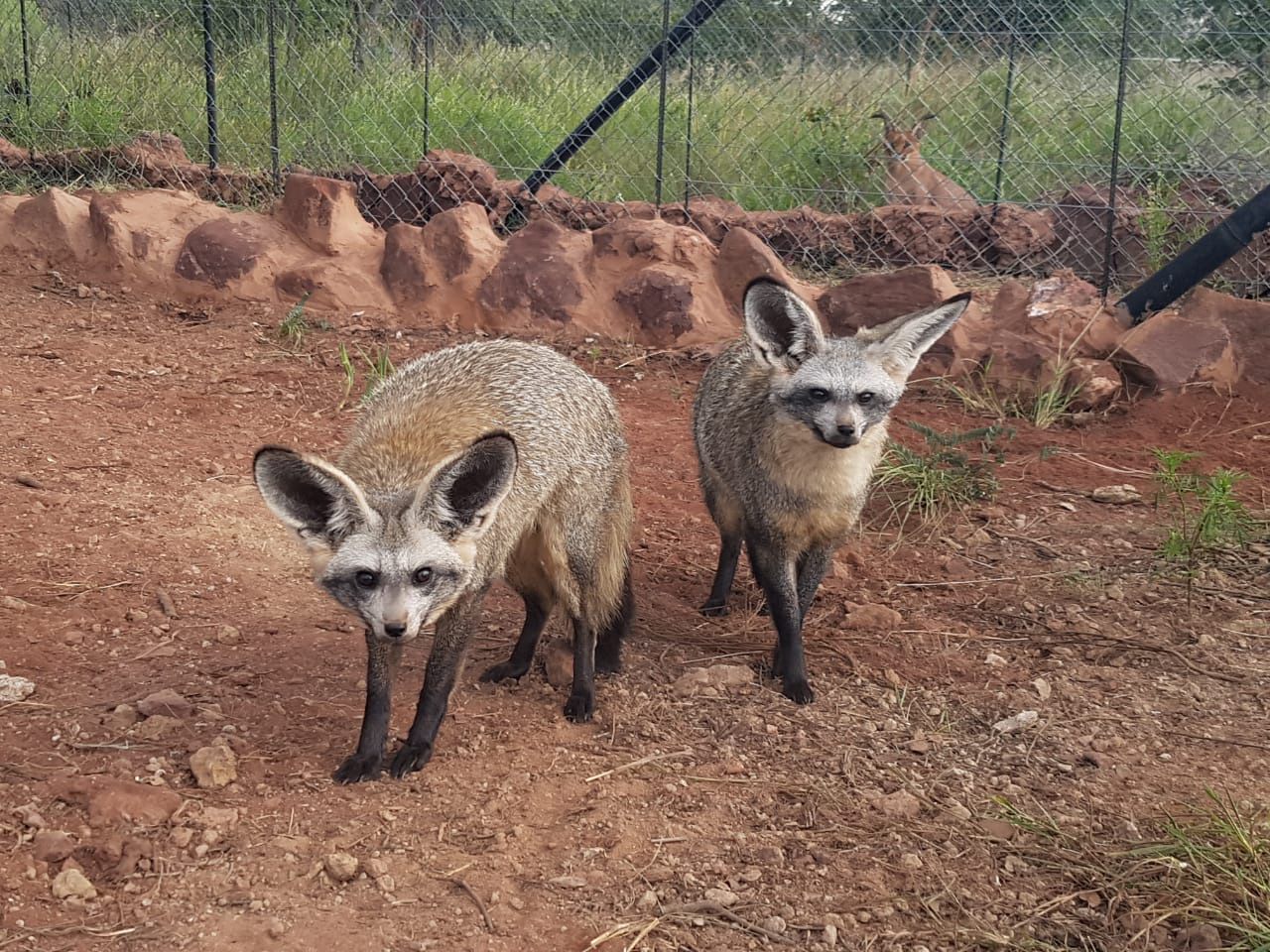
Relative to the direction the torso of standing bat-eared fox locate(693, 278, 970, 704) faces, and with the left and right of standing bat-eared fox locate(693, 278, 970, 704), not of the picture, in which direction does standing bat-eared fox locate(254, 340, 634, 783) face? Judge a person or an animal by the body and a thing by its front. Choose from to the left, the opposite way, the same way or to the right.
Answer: to the right

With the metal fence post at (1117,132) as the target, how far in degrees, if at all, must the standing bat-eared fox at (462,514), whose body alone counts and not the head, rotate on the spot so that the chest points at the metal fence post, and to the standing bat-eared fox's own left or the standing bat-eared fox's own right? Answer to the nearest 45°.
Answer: approximately 180°

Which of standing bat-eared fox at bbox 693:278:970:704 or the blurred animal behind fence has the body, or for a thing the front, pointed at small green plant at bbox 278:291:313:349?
the blurred animal behind fence

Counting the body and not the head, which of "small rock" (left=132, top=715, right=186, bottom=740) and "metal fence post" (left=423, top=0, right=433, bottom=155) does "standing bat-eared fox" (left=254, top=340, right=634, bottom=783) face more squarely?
the small rock

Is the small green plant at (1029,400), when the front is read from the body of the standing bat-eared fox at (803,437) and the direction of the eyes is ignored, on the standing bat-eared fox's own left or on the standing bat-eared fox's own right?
on the standing bat-eared fox's own left

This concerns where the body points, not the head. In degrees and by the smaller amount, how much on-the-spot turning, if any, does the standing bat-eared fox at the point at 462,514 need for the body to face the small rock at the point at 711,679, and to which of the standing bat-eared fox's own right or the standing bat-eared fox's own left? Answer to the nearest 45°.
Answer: approximately 135° to the standing bat-eared fox's own left

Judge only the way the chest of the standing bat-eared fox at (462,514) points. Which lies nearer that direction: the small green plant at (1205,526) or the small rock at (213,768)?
the small rock

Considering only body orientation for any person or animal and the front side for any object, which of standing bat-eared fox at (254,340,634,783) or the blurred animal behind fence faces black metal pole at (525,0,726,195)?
the blurred animal behind fence

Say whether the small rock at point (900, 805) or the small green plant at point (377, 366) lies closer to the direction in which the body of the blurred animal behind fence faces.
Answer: the small green plant
